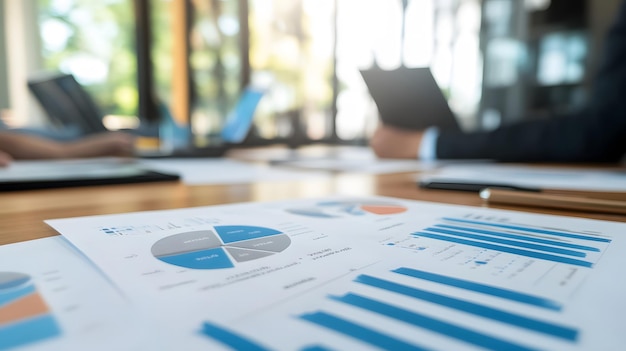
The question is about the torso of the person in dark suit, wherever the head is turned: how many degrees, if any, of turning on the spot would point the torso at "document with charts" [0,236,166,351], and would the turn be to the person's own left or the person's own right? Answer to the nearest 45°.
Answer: approximately 90° to the person's own left

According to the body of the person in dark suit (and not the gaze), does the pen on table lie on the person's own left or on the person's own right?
on the person's own left

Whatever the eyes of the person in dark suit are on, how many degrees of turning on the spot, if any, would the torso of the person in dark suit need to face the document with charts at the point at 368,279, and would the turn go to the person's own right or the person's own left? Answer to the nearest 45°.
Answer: approximately 90° to the person's own left

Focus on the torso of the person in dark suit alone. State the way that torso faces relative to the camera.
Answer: to the viewer's left
